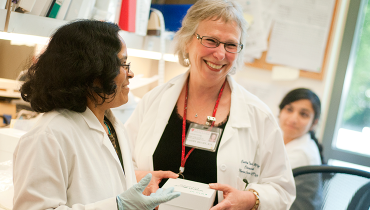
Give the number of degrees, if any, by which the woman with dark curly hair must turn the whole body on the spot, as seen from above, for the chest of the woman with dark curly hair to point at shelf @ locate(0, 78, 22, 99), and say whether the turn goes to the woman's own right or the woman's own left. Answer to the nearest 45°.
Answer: approximately 135° to the woman's own left

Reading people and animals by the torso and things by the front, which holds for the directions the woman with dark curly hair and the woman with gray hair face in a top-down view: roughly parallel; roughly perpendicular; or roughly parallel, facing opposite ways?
roughly perpendicular

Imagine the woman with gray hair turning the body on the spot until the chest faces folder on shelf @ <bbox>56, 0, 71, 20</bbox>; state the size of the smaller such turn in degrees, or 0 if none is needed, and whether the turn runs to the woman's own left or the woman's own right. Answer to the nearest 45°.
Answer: approximately 90° to the woman's own right

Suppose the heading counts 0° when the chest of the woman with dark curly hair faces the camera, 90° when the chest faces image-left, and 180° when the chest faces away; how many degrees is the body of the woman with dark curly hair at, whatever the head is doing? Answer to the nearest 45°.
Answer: approximately 270°

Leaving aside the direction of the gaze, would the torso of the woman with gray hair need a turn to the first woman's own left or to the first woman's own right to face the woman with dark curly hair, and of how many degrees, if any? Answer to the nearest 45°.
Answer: approximately 45° to the first woman's own right

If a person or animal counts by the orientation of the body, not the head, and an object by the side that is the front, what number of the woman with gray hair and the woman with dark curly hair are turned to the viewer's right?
1

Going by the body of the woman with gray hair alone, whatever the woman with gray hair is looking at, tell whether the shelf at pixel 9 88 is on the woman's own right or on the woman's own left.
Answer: on the woman's own right

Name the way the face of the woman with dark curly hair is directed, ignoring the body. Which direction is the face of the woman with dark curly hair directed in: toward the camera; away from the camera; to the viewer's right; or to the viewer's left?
to the viewer's right

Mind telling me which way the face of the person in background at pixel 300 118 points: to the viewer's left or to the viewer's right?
to the viewer's left

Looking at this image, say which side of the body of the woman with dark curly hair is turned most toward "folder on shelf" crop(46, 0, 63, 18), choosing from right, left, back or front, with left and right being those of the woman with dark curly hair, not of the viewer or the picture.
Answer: left
